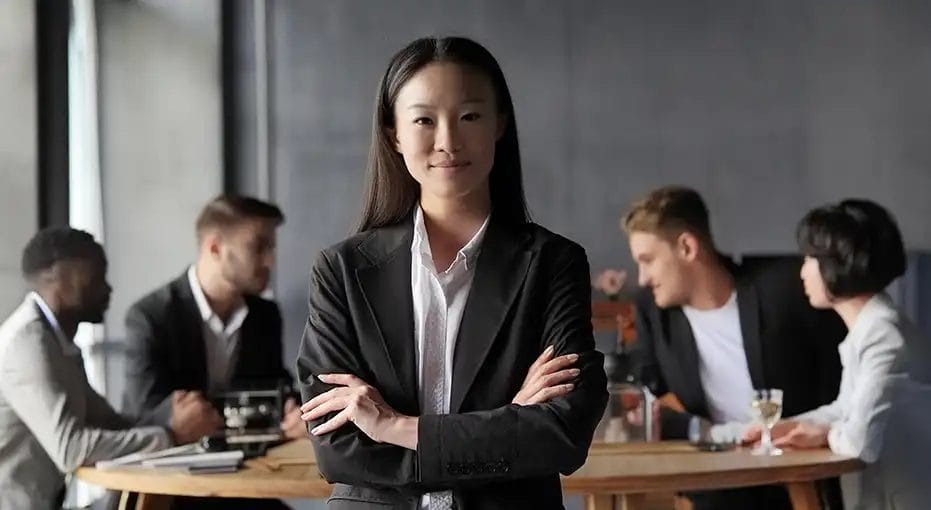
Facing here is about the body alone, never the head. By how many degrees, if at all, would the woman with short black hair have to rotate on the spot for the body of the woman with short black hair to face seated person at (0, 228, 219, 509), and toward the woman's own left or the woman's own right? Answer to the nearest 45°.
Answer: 0° — they already face them

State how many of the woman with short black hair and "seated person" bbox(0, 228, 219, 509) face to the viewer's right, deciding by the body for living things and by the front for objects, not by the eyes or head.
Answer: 1

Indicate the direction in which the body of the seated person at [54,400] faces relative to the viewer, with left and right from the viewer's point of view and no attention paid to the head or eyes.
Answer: facing to the right of the viewer

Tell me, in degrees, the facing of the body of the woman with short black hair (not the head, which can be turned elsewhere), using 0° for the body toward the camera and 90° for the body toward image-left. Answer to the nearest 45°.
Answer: approximately 90°

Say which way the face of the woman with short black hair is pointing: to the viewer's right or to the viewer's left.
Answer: to the viewer's left

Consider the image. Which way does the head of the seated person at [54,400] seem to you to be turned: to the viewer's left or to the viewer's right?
to the viewer's right
